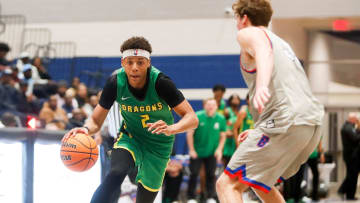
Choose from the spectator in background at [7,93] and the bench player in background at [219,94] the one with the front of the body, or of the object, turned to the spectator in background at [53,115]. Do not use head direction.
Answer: the spectator in background at [7,93]

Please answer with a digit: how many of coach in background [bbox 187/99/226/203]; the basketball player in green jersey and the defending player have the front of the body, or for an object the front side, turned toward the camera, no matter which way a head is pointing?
2

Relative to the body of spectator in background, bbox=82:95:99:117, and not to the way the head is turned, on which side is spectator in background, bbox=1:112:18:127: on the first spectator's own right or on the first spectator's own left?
on the first spectator's own right

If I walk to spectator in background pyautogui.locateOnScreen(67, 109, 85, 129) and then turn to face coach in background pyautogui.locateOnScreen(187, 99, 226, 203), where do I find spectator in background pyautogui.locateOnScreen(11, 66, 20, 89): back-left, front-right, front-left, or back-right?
back-left

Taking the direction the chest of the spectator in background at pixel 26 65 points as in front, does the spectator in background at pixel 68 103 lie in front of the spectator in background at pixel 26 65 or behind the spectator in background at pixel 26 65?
in front

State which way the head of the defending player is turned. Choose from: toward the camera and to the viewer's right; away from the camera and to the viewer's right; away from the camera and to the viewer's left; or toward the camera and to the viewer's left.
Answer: away from the camera and to the viewer's left

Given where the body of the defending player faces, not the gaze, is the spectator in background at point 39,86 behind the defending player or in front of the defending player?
in front

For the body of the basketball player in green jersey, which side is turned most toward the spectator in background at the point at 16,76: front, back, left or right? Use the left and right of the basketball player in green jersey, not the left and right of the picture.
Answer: back

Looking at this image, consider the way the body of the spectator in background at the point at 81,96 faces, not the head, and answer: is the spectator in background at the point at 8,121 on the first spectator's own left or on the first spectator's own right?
on the first spectator's own right

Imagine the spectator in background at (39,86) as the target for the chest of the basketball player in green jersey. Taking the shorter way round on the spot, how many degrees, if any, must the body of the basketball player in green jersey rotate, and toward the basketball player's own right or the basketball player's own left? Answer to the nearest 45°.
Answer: approximately 180°
